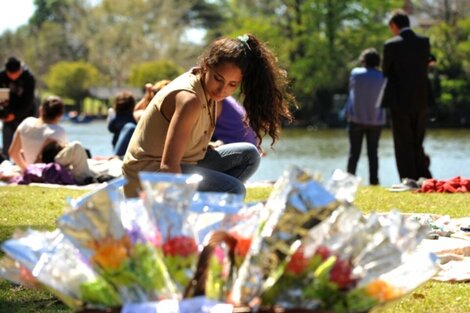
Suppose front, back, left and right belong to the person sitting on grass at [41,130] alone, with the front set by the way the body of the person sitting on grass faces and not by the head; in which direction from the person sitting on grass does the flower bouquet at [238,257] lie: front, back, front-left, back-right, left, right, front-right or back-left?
back-right

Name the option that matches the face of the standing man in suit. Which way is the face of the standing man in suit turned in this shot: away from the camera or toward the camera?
away from the camera

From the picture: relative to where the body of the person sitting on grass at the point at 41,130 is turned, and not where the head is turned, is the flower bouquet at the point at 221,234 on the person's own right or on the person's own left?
on the person's own right

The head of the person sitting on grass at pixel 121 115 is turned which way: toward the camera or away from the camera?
away from the camera

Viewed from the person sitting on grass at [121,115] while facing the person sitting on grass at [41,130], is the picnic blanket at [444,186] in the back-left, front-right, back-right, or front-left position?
back-left

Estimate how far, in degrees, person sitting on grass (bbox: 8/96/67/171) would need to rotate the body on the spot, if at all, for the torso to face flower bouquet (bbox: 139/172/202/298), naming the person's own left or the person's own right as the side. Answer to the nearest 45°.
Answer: approximately 135° to the person's own right

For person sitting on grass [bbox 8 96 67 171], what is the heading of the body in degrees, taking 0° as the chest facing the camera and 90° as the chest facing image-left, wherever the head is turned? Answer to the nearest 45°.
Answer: approximately 225°
